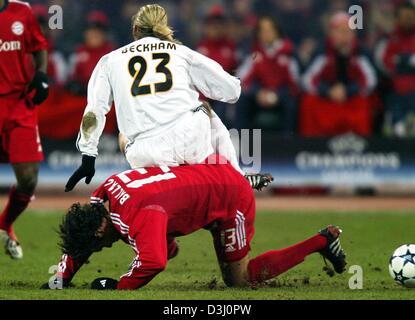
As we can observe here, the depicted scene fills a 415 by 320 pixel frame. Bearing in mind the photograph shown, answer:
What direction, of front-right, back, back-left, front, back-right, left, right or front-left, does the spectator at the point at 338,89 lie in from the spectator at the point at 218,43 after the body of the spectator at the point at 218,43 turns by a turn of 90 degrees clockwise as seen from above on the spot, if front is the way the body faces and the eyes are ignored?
back

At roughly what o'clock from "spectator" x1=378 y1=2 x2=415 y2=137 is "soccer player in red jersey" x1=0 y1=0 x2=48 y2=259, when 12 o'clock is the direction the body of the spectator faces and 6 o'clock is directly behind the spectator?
The soccer player in red jersey is roughly at 1 o'clock from the spectator.

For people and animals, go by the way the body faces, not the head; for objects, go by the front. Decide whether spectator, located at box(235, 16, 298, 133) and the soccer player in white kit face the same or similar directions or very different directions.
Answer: very different directions

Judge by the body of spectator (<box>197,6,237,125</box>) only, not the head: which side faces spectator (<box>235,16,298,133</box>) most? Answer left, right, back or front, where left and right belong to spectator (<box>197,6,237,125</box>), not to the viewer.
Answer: left

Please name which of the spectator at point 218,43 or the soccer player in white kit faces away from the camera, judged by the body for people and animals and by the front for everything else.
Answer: the soccer player in white kit

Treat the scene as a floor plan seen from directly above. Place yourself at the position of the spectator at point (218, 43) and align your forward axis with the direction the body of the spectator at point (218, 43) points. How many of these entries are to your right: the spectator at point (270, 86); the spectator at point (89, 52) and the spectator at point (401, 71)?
1

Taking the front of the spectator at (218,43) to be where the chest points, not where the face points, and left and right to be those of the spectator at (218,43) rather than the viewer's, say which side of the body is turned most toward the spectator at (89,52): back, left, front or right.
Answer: right

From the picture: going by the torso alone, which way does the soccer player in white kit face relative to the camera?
away from the camera

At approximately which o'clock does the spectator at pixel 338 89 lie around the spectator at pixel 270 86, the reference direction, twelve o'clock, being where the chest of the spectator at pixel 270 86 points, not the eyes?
the spectator at pixel 338 89 is roughly at 9 o'clock from the spectator at pixel 270 86.

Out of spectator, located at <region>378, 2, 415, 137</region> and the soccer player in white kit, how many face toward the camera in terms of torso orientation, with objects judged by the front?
1

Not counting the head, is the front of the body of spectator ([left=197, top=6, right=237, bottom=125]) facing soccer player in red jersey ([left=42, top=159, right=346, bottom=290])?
yes
